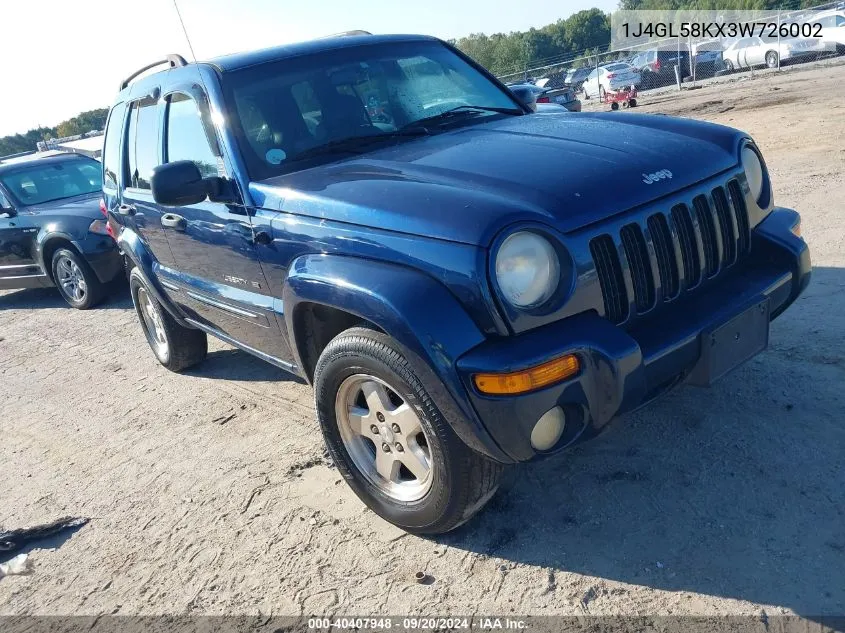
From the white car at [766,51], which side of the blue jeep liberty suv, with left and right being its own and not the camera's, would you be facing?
left

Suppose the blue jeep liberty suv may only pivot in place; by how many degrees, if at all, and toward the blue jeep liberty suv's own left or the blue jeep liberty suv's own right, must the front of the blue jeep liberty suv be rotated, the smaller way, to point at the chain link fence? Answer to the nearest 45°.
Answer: approximately 90° to the blue jeep liberty suv's own left

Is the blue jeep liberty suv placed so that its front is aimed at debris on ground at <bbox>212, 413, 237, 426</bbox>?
no

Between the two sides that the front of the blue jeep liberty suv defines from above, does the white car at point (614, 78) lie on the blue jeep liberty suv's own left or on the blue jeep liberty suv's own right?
on the blue jeep liberty suv's own left

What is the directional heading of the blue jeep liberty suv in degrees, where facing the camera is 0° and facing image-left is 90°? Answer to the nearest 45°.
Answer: approximately 315°

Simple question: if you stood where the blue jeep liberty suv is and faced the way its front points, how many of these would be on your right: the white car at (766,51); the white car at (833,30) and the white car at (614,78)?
0

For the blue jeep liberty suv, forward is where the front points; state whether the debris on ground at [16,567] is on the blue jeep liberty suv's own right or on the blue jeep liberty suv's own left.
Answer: on the blue jeep liberty suv's own right
